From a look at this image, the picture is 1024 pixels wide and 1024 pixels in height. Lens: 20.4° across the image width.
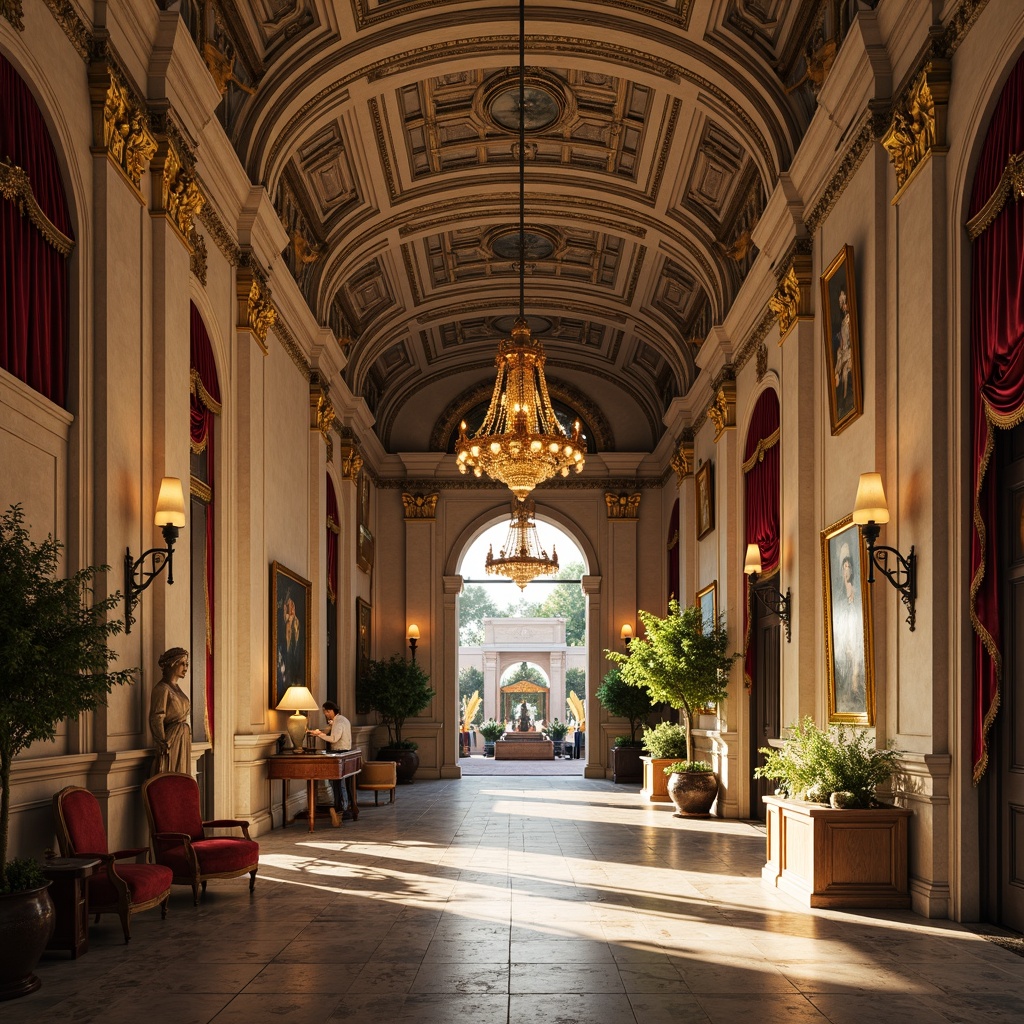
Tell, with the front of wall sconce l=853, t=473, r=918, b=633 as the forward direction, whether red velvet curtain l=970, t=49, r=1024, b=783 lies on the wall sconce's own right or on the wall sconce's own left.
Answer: on the wall sconce's own left

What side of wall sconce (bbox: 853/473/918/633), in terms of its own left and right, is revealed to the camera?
left

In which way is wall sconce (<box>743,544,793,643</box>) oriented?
to the viewer's left

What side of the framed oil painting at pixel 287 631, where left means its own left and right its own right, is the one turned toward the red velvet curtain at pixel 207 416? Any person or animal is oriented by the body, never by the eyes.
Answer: right

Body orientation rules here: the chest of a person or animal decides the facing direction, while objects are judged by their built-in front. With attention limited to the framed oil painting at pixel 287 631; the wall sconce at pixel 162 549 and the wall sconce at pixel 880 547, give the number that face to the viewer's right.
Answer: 2

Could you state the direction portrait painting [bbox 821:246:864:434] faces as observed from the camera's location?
facing to the left of the viewer

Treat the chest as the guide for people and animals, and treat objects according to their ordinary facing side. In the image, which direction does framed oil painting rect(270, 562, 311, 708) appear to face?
to the viewer's right

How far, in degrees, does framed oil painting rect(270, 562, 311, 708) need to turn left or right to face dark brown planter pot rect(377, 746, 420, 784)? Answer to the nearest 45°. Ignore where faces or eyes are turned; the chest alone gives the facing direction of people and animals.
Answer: approximately 90° to its left

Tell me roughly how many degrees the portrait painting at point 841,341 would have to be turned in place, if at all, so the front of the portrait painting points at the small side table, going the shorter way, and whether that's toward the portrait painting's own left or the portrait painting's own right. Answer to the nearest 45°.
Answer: approximately 45° to the portrait painting's own left

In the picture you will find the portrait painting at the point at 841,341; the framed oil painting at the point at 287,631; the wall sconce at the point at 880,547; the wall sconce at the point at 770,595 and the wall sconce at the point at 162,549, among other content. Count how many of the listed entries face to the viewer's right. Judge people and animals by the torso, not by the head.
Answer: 2
